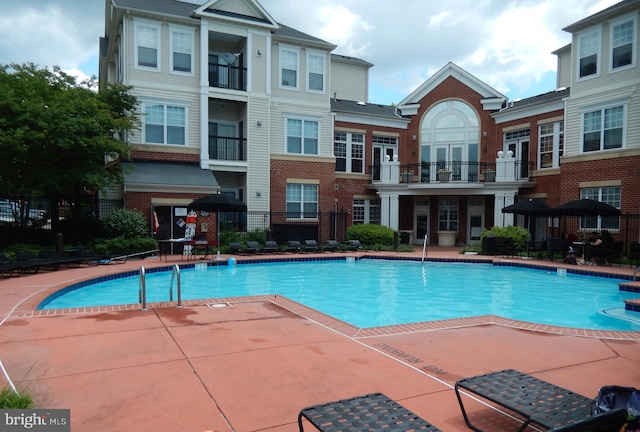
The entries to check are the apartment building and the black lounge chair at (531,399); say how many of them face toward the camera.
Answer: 1

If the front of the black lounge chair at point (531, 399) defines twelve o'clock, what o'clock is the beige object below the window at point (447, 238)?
The beige object below the window is roughly at 1 o'clock from the black lounge chair.

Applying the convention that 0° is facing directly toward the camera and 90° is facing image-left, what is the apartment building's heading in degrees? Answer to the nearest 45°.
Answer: approximately 0°

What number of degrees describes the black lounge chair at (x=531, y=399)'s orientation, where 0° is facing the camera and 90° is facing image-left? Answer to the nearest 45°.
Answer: approximately 135°

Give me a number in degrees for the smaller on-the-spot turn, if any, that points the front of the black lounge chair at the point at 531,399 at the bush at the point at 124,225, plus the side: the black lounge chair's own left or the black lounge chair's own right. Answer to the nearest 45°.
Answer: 0° — it already faces it

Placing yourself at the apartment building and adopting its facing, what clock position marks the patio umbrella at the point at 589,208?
The patio umbrella is roughly at 10 o'clock from the apartment building.

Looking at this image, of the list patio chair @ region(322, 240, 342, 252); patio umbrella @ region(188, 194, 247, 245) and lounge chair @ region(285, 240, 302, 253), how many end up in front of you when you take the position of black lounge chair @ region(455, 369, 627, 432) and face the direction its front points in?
3

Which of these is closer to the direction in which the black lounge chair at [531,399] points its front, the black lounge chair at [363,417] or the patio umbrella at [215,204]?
the patio umbrella

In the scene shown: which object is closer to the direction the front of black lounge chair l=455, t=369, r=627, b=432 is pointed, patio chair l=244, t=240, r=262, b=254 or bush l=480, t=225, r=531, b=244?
the patio chair

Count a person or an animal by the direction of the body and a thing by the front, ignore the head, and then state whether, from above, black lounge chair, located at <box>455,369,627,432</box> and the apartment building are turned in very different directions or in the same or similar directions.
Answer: very different directions

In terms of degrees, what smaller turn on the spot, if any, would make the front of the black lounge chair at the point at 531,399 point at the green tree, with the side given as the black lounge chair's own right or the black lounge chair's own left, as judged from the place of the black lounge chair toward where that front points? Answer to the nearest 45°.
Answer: approximately 45° to the black lounge chair's own left
